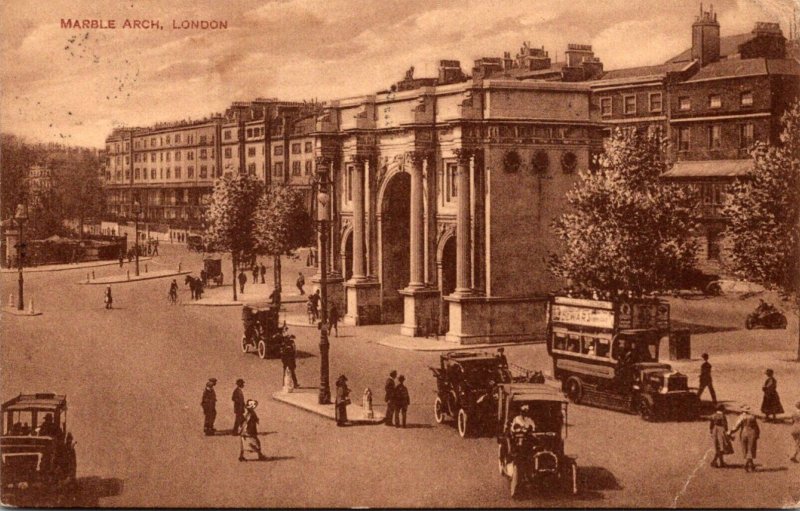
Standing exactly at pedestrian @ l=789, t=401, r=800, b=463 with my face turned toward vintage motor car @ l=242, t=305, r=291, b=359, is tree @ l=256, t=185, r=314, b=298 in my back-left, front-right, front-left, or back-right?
front-right

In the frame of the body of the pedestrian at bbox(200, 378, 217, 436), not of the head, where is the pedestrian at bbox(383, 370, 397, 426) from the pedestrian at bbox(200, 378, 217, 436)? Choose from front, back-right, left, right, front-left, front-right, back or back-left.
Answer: front

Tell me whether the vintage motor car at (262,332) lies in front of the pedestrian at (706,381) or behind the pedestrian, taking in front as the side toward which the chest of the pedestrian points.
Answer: in front

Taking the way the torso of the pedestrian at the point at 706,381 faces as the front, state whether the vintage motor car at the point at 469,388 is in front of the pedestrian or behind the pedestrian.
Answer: in front

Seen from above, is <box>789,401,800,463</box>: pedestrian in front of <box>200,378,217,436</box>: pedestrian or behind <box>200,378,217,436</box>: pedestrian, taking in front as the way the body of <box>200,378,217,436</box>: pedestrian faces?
in front

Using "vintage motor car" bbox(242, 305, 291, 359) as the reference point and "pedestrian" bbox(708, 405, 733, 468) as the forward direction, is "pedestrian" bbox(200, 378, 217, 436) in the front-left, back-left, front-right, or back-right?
front-right

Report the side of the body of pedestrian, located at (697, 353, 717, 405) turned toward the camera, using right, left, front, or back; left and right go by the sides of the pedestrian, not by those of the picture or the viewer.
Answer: left
